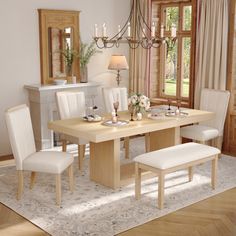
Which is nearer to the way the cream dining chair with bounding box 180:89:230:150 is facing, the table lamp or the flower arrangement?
the flower arrangement

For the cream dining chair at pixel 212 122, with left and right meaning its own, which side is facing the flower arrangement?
front

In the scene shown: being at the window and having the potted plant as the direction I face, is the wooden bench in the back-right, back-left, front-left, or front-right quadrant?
front-left

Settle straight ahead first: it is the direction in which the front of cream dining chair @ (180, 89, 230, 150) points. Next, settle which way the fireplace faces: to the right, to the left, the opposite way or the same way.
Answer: to the left

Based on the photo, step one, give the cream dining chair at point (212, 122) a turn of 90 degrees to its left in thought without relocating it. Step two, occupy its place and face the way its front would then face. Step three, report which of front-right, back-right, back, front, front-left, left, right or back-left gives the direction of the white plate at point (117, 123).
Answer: right

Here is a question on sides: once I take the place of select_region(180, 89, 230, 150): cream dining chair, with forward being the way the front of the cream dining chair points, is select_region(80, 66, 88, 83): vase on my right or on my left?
on my right

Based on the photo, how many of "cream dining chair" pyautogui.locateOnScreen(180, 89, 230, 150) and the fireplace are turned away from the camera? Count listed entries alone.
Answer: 0

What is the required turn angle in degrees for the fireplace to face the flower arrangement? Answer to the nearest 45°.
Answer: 0° — it already faces it

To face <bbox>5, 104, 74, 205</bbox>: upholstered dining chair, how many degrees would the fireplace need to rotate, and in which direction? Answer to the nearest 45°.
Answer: approximately 45° to its right

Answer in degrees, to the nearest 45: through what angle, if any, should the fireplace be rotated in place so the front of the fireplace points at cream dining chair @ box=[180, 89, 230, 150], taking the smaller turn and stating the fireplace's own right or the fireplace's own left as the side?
approximately 45° to the fireplace's own left

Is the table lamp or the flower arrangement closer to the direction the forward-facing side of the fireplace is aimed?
the flower arrangement

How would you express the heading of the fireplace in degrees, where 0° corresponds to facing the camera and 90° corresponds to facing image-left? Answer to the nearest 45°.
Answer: approximately 315°

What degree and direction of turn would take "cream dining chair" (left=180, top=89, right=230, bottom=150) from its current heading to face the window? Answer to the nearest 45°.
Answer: approximately 90° to its right

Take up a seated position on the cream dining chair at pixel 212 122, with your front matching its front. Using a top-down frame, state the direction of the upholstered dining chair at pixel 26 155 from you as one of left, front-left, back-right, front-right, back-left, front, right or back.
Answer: front

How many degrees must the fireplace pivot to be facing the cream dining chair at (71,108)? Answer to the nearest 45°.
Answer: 0° — it already faces it
